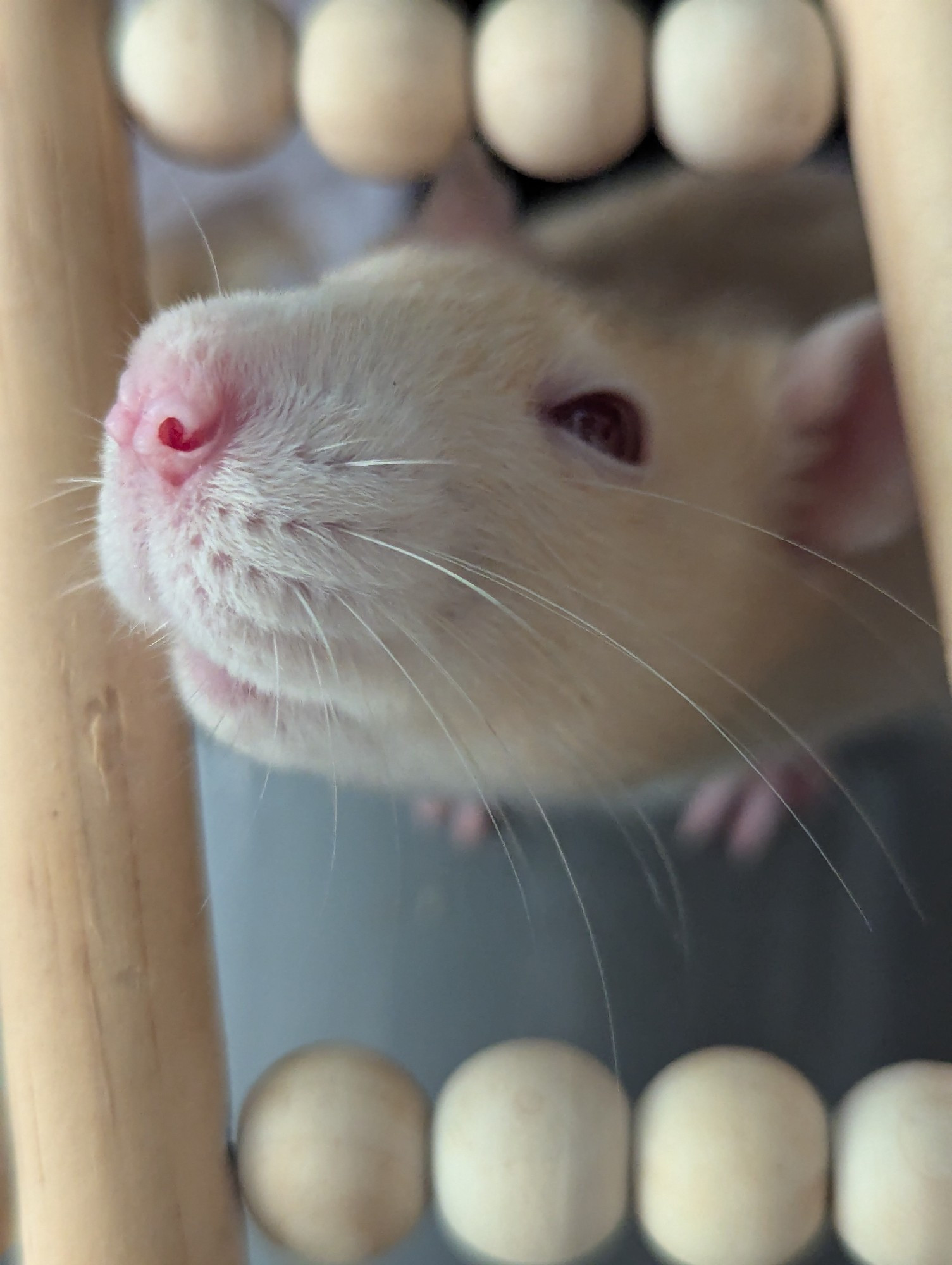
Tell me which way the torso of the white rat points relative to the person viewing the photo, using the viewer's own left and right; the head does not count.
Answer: facing the viewer and to the left of the viewer
